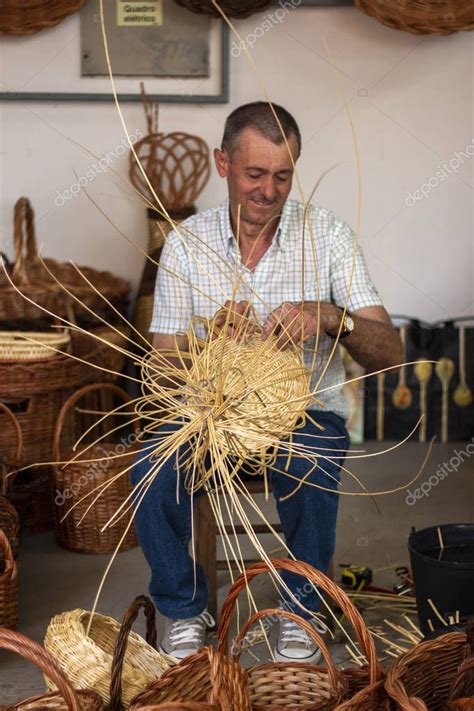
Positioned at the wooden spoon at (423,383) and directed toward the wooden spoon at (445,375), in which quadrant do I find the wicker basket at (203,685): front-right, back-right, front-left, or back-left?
back-right

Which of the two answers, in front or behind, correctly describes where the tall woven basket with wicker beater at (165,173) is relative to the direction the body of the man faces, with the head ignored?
behind

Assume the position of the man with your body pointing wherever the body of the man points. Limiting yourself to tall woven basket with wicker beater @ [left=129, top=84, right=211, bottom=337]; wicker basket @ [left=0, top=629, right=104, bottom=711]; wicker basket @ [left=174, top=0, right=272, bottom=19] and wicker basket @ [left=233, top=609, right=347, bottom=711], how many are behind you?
2

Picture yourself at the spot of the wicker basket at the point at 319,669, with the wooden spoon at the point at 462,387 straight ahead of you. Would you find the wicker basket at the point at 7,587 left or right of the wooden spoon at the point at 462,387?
left

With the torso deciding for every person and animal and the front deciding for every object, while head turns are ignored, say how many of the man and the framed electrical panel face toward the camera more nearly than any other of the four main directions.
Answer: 2

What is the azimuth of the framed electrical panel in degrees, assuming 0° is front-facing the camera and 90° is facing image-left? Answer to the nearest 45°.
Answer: approximately 0°

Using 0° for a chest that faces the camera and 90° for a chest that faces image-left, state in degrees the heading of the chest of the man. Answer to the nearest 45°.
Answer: approximately 0°

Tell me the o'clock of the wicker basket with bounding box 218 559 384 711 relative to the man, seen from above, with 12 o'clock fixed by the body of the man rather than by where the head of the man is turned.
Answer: The wicker basket is roughly at 12 o'clock from the man.
